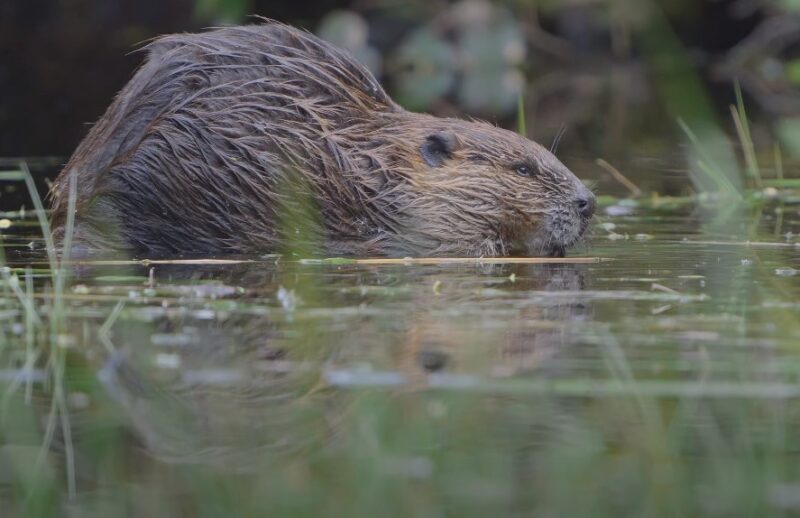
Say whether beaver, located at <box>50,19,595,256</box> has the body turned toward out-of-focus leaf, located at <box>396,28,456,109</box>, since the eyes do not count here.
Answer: no

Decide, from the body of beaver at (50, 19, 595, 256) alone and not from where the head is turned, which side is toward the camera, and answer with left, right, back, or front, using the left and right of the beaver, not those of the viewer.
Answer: right

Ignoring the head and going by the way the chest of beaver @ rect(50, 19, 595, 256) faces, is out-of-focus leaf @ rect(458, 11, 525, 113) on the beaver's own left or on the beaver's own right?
on the beaver's own left
